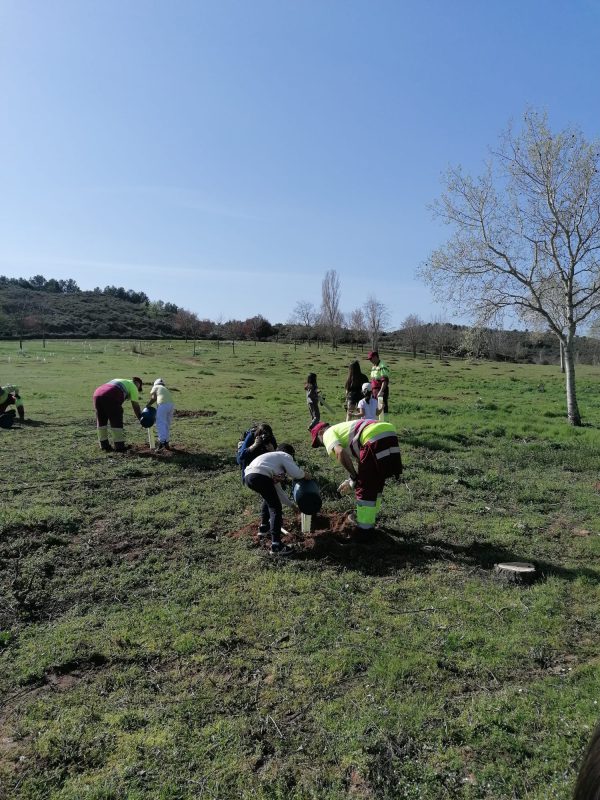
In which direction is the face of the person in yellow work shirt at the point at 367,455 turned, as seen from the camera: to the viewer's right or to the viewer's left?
to the viewer's left

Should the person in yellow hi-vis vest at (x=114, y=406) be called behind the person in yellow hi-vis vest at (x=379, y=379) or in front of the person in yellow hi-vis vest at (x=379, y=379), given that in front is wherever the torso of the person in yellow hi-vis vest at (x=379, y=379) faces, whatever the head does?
in front

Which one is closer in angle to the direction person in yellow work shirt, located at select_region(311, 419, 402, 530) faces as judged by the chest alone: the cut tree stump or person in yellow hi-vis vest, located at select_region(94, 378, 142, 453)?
the person in yellow hi-vis vest

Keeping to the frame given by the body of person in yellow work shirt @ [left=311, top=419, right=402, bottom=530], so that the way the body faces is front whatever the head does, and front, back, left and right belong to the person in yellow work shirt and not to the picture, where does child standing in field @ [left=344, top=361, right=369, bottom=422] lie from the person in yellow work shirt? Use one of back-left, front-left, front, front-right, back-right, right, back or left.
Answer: right

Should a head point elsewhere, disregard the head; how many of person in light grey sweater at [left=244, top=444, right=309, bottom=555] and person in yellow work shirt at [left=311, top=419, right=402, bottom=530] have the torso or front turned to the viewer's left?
1

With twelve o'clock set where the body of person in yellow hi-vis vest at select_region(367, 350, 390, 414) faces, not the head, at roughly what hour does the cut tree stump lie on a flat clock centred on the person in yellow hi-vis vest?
The cut tree stump is roughly at 10 o'clock from the person in yellow hi-vis vest.

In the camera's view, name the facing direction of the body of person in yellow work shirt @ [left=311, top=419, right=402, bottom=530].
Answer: to the viewer's left

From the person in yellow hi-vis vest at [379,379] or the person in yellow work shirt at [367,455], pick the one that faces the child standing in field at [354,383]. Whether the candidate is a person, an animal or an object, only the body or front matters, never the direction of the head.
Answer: the person in yellow hi-vis vest at [379,379]

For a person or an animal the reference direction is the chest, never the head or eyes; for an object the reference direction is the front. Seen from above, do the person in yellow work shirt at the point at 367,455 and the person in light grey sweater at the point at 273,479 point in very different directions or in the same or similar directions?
very different directions

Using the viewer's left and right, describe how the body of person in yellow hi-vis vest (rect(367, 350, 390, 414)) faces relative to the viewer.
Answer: facing the viewer and to the left of the viewer
